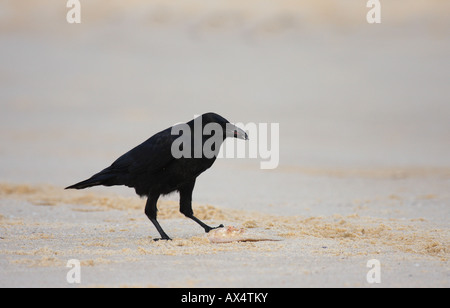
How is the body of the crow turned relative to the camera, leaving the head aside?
to the viewer's right
